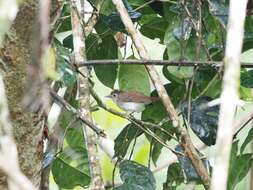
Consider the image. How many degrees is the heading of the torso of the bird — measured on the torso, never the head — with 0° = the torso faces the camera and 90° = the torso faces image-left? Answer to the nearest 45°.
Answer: approximately 90°
